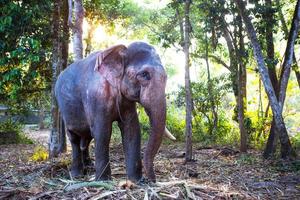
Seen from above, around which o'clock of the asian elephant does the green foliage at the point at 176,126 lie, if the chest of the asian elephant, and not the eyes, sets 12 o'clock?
The green foliage is roughly at 8 o'clock from the asian elephant.

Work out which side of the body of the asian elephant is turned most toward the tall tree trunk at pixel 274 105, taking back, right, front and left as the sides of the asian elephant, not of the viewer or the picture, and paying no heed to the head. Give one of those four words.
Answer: left

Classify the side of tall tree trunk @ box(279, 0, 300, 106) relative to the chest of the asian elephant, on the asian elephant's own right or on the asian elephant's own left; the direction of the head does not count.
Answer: on the asian elephant's own left

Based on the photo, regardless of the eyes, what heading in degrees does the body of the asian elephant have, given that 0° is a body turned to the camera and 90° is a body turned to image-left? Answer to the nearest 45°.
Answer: approximately 315°

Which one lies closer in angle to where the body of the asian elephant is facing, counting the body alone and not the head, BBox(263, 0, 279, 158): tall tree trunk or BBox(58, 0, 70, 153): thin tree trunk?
the tall tree trunk

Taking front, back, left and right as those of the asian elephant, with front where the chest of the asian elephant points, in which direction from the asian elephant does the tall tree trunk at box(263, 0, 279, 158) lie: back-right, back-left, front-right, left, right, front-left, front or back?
left

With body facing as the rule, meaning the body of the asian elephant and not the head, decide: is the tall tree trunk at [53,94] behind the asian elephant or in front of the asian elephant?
behind
